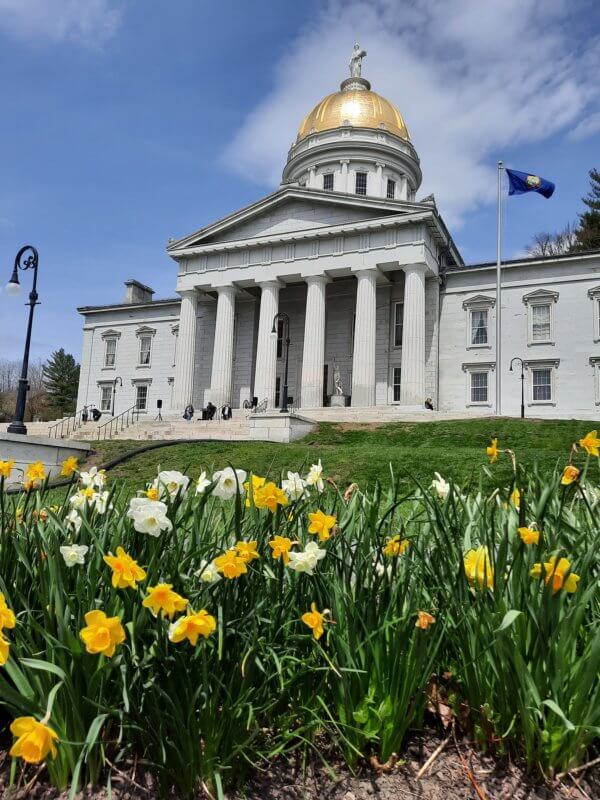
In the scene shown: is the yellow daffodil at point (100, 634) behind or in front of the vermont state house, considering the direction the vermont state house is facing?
in front

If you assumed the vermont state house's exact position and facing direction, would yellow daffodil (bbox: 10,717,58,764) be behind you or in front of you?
in front

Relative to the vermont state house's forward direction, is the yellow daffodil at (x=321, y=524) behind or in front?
in front

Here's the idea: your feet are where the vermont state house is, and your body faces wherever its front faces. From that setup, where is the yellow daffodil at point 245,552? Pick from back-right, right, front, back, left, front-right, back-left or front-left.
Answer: front-left

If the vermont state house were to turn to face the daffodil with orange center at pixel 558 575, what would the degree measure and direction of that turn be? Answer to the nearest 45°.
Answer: approximately 45° to its left

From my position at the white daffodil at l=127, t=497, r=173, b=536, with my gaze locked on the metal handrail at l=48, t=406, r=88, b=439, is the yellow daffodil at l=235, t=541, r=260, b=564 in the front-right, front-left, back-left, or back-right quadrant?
back-right

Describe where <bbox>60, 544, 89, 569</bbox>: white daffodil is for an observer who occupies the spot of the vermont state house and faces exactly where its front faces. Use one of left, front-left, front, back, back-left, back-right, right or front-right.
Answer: front-left

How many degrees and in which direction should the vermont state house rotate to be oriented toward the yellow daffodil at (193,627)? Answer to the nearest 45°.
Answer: approximately 45° to its left

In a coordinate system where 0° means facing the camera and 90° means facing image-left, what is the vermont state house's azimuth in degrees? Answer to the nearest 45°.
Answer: approximately 45°

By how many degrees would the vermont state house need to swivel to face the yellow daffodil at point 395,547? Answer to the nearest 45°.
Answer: approximately 45° to its left

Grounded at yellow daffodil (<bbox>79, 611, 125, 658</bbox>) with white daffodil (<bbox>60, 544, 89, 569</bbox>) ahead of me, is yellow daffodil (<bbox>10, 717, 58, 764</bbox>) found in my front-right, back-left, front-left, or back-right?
back-left
